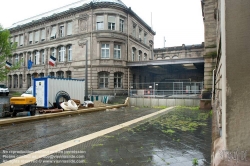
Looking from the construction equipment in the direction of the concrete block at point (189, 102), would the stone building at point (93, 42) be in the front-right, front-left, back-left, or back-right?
front-left

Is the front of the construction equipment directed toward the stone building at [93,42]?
no

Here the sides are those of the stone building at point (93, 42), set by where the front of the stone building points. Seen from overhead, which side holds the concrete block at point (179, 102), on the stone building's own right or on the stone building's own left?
on the stone building's own left
